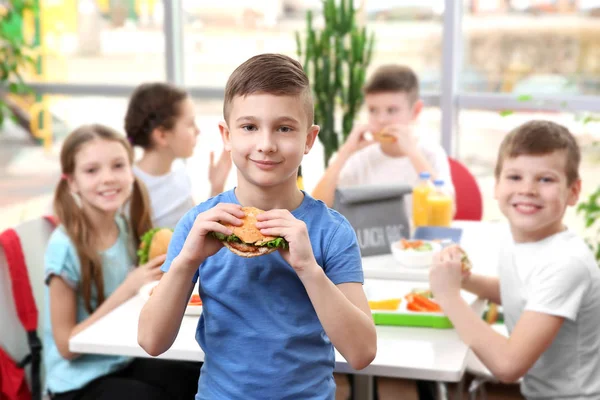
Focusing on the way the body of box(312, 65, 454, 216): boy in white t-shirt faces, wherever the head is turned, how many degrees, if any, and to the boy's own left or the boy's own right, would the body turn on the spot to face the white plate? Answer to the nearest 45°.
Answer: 0° — they already face it

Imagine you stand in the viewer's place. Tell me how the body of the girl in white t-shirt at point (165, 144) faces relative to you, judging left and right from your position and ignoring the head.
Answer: facing to the right of the viewer

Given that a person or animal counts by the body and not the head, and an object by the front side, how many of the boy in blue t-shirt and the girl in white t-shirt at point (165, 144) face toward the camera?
1

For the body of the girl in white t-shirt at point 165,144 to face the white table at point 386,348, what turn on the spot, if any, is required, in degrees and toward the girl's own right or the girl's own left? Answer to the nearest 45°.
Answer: approximately 90° to the girl's own right

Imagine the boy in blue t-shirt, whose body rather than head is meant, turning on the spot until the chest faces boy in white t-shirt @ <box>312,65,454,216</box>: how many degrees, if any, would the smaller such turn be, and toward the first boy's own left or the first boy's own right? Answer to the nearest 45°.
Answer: approximately 180°

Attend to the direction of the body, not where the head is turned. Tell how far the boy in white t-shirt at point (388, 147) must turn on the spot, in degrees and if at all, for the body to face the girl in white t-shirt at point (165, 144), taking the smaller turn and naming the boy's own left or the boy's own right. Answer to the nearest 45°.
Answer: approximately 45° to the boy's own right

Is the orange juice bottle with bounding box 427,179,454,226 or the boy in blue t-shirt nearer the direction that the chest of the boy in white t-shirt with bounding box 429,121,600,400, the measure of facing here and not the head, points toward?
the boy in blue t-shirt

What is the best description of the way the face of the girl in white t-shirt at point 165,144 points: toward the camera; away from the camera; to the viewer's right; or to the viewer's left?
to the viewer's right

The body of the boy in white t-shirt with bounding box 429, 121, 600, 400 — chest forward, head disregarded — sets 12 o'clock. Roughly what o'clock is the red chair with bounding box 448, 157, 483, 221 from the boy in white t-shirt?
The red chair is roughly at 4 o'clock from the boy in white t-shirt.
